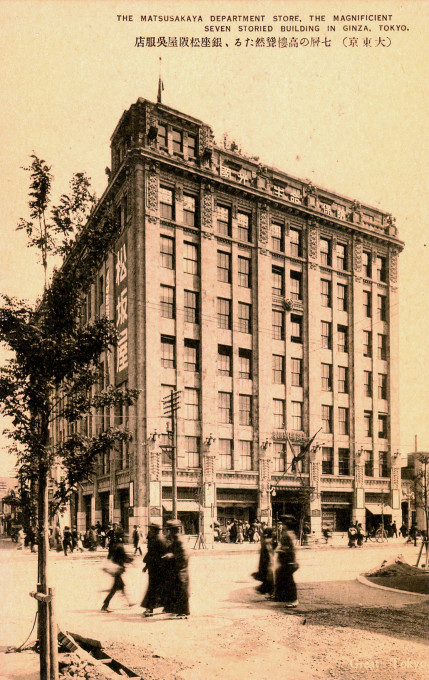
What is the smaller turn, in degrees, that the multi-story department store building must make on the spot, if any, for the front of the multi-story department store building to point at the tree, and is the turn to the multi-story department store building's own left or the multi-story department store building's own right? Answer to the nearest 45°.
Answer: approximately 45° to the multi-story department store building's own right

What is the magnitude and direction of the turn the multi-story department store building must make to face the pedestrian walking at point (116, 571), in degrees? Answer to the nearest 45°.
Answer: approximately 45° to its right

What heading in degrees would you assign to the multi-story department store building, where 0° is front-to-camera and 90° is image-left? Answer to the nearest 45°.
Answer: approximately 315°

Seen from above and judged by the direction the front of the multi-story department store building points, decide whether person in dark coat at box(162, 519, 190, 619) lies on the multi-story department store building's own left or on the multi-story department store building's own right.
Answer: on the multi-story department store building's own right

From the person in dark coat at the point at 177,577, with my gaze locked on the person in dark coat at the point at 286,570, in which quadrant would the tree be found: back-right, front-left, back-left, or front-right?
back-right
